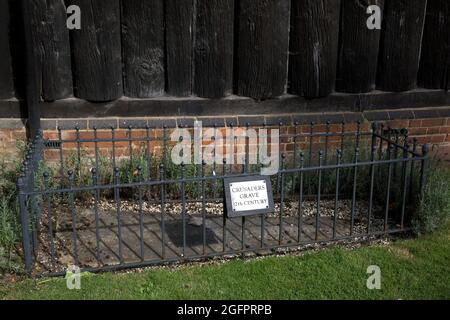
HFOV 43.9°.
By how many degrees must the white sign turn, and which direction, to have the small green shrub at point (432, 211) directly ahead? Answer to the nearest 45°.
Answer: approximately 90° to its left

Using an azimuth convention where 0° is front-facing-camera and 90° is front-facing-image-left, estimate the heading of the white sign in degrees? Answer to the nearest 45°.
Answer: approximately 0°
